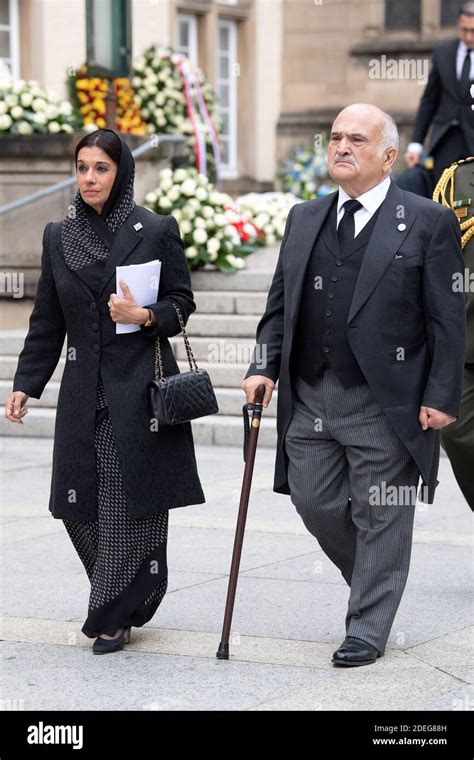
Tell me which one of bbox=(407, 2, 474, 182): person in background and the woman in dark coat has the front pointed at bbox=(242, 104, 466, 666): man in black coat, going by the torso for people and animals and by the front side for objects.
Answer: the person in background

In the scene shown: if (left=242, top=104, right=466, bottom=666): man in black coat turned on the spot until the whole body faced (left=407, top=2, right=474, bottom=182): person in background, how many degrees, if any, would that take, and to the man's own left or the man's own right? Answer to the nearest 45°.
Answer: approximately 135° to the man's own right

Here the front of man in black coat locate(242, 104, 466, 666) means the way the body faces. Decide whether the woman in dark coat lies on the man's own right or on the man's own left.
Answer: on the man's own right

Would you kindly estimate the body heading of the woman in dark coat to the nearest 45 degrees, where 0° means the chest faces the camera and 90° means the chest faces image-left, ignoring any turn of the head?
approximately 45°

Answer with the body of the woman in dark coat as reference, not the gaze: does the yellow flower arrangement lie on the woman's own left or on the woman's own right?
on the woman's own right

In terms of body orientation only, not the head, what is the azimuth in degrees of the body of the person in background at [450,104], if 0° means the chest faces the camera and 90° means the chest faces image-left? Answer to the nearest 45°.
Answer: approximately 0°

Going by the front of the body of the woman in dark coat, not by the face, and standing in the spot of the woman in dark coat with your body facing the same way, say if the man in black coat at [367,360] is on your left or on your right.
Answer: on your left

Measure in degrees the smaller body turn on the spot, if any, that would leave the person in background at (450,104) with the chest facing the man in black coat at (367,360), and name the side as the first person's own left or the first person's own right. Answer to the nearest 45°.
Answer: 0° — they already face them

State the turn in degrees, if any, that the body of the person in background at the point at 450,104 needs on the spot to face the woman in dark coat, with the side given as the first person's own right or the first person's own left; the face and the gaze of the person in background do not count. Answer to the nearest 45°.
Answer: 0° — they already face them
